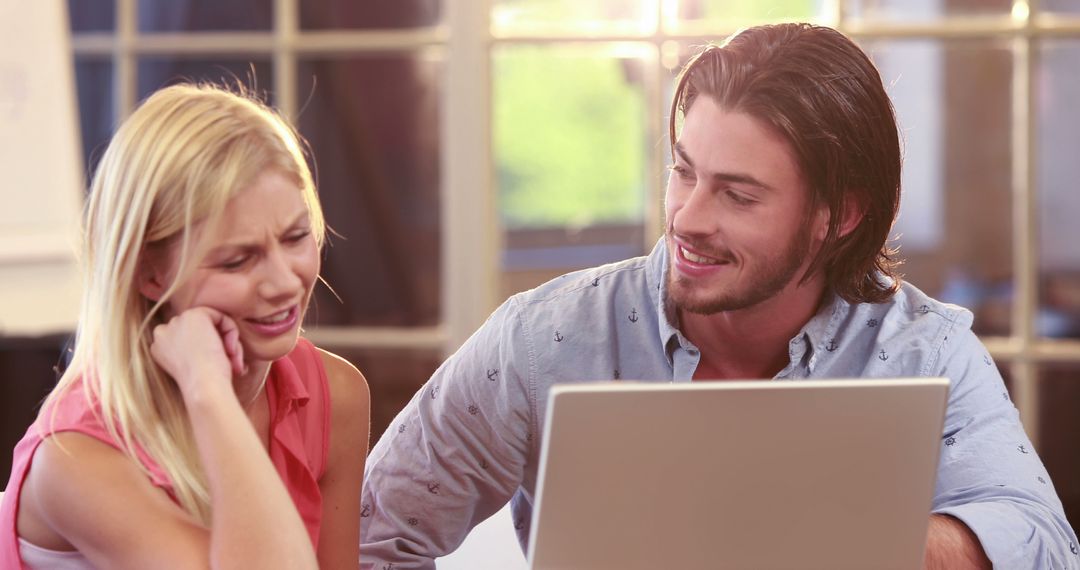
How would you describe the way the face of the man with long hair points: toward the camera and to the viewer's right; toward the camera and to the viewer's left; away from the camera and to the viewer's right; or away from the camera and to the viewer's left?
toward the camera and to the viewer's left

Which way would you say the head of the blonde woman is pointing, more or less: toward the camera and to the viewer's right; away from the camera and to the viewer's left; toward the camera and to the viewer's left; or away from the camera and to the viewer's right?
toward the camera and to the viewer's right

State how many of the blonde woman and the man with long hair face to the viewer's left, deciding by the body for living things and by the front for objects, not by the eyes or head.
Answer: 0

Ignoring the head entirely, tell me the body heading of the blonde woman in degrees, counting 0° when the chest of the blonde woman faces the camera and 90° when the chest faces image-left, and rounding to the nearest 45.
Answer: approximately 315°

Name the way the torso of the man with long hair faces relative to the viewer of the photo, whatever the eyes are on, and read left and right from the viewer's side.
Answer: facing the viewer
